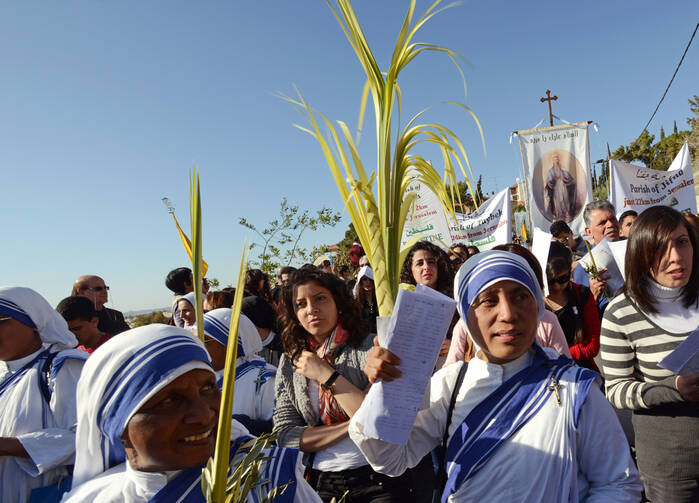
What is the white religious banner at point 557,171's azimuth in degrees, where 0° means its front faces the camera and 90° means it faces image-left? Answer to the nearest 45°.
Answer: approximately 0°

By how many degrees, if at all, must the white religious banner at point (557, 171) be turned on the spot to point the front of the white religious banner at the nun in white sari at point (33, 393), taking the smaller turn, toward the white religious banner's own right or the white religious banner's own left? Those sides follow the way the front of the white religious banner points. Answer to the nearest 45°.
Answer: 0° — it already faces them

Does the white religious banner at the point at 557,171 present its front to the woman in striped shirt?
yes

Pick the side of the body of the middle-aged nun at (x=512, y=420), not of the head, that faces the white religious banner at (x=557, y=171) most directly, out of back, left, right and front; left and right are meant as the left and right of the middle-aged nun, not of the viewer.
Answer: back

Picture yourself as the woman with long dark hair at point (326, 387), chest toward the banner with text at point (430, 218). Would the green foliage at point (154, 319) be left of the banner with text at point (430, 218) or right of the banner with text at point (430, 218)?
left

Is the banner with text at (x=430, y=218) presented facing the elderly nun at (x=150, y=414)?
yes

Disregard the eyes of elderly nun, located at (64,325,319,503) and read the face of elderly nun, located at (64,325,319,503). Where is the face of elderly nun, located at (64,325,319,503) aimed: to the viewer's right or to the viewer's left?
to the viewer's right

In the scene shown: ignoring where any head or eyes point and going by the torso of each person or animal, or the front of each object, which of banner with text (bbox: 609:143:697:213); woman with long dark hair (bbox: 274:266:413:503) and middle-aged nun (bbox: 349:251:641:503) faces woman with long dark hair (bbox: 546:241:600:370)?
the banner with text
